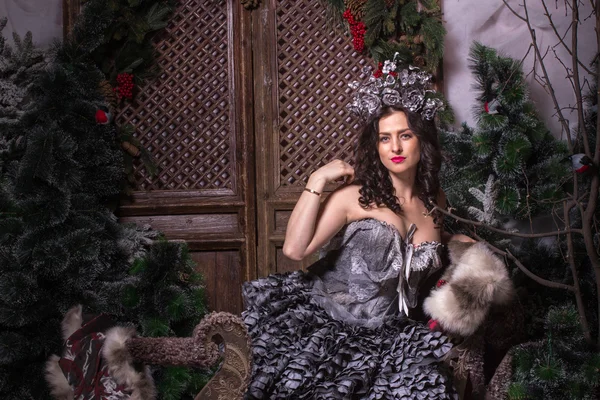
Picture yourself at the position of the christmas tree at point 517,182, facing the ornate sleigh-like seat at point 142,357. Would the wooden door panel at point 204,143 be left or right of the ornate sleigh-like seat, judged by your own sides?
right

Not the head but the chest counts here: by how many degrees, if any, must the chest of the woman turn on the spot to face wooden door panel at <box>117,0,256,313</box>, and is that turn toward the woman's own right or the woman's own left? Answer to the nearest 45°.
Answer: approximately 180°

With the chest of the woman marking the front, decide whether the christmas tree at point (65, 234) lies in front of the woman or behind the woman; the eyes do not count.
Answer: behind

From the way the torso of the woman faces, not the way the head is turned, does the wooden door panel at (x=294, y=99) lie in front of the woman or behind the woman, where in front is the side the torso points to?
behind

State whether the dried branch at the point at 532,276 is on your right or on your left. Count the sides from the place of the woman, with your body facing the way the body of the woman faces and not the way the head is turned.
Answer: on your left

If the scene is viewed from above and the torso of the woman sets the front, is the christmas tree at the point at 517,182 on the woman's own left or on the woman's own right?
on the woman's own left

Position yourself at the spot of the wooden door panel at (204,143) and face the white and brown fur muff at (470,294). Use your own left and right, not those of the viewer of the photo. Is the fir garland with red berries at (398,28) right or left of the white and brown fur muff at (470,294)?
left

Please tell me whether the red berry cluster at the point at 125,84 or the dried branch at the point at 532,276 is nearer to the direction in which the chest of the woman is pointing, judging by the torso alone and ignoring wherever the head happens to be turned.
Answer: the dried branch

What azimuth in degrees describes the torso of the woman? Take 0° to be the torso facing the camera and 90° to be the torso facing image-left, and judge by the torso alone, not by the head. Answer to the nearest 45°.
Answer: approximately 315°
